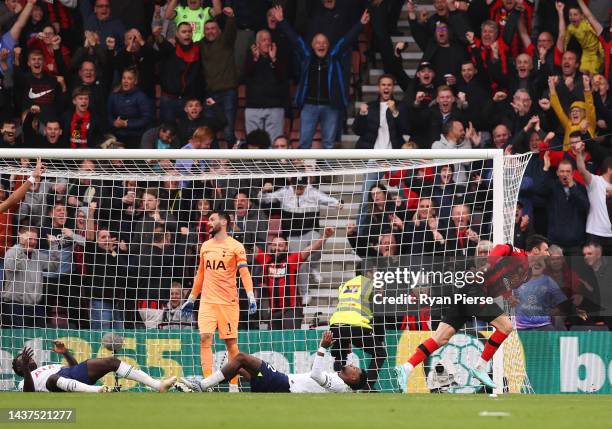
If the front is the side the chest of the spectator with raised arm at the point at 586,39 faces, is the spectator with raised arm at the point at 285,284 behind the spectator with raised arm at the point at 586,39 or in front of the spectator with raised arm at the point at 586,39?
in front

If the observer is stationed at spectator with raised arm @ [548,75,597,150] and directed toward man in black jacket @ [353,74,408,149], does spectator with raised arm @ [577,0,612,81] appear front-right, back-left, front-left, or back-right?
back-right

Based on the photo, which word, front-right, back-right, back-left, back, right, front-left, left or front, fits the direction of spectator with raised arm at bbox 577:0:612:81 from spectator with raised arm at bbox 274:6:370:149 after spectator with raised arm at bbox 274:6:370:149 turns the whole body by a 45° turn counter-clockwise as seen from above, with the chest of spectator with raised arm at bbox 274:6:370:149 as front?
front-left
